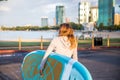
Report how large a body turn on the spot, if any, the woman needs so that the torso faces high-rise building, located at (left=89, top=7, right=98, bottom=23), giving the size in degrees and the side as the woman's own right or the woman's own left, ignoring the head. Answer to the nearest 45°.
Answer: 0° — they already face it

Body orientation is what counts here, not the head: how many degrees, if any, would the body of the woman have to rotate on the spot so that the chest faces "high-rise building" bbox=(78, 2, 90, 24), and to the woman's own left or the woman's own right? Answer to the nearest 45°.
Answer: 0° — they already face it

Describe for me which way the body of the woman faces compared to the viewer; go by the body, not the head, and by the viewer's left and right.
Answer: facing away from the viewer
